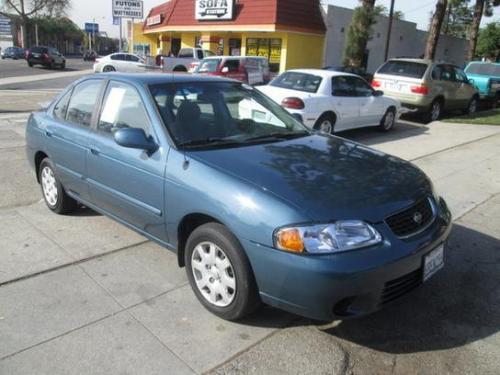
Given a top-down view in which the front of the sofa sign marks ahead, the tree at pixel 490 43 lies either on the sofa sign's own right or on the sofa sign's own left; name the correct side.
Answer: on the sofa sign's own left

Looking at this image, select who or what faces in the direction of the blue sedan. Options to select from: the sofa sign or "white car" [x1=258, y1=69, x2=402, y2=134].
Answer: the sofa sign

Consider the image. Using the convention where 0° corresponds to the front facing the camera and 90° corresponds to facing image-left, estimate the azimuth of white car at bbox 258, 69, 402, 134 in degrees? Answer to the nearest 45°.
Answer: approximately 225°

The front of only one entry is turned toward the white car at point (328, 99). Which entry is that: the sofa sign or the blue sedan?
the sofa sign

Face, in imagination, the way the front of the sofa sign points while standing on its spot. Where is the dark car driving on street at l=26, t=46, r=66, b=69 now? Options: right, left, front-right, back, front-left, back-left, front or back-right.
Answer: back-right

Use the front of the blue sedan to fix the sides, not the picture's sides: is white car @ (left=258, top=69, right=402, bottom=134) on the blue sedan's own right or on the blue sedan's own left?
on the blue sedan's own left

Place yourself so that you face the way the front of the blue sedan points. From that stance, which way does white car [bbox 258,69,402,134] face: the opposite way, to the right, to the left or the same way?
to the left

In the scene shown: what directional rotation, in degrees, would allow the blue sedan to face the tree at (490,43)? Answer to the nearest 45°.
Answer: approximately 90° to its left

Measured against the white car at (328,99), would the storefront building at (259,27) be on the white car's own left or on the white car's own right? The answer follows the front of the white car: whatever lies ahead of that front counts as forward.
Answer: on the white car's own left

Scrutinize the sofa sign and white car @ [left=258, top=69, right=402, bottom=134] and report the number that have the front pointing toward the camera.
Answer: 1

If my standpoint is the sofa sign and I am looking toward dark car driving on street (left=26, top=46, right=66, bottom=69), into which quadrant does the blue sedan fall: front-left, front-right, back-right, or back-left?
back-left

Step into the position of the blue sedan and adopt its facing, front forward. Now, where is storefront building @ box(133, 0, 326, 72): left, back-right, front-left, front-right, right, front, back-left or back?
back-left

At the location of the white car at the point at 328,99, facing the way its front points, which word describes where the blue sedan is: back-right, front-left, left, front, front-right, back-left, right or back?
back-right

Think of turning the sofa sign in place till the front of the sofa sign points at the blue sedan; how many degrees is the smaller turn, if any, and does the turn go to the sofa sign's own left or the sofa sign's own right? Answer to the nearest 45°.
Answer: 0° — it already faces it

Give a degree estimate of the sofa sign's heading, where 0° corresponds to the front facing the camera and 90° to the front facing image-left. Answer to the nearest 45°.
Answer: approximately 0°
